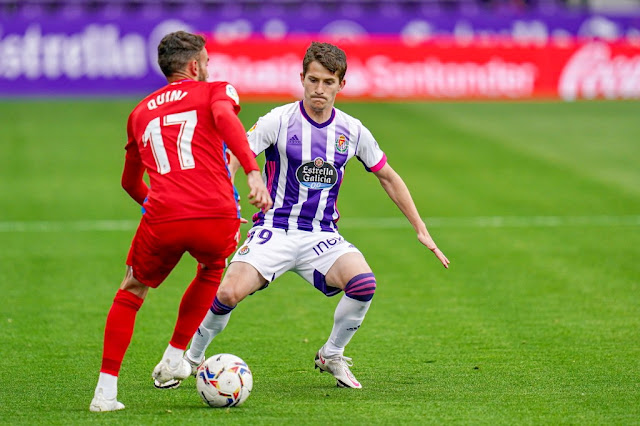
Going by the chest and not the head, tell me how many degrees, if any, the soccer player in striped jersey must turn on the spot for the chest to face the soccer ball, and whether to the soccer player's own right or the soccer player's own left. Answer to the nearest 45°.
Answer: approximately 45° to the soccer player's own right

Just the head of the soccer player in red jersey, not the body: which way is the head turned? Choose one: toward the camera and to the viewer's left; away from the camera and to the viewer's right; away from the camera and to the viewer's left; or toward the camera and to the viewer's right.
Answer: away from the camera and to the viewer's right

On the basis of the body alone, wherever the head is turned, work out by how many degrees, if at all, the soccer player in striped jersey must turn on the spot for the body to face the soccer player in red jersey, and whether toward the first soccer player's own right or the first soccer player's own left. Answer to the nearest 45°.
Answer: approximately 45° to the first soccer player's own right

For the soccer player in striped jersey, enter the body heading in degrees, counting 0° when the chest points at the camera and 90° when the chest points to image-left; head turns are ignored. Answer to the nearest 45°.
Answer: approximately 0°
